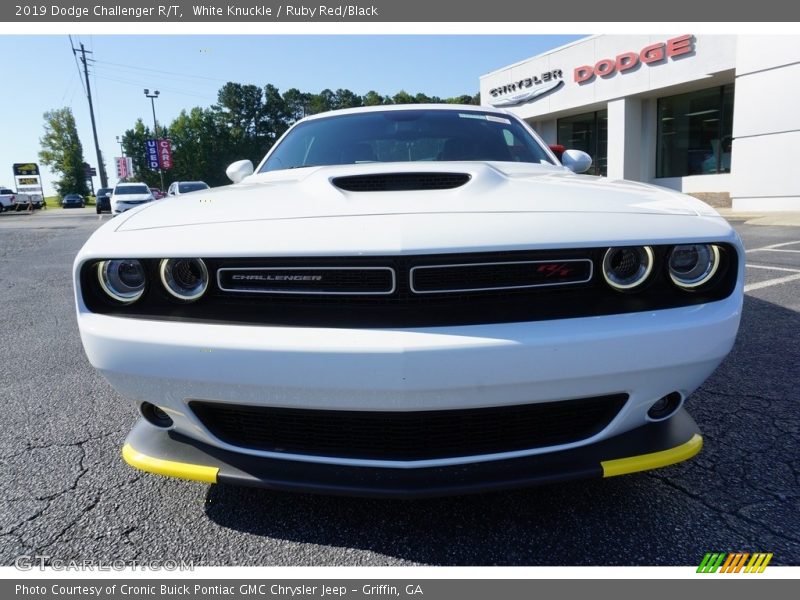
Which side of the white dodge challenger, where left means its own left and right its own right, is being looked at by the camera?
front

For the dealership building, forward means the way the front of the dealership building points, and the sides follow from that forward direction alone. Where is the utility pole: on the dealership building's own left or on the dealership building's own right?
on the dealership building's own right

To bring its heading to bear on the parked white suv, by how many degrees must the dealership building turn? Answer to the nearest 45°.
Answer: approximately 45° to its right

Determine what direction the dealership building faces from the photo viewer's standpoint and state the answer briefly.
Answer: facing the viewer and to the left of the viewer

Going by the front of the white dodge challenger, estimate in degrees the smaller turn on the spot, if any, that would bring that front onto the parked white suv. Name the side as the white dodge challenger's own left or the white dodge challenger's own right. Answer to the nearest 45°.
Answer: approximately 135° to the white dodge challenger's own right

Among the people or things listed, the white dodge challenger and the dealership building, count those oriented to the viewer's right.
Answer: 0

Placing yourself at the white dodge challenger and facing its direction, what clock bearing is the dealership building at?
The dealership building is roughly at 7 o'clock from the white dodge challenger.

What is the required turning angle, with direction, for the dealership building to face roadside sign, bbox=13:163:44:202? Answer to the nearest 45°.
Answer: approximately 45° to its right

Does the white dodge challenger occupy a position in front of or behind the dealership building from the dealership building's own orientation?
in front

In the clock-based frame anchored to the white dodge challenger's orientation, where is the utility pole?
The utility pole is roughly at 5 o'clock from the white dodge challenger.
